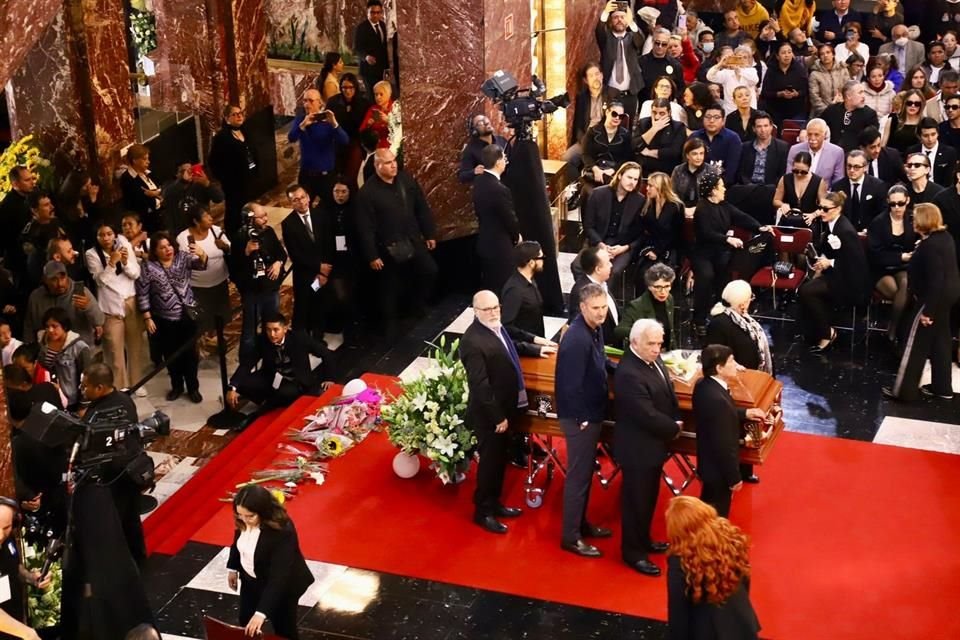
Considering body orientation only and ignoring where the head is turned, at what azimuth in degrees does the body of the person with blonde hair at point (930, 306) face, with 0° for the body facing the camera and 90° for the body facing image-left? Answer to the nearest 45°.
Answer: approximately 90°

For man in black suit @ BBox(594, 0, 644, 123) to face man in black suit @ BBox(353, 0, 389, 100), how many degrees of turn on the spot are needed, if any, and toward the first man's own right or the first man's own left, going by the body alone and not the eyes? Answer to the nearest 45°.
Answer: approximately 90° to the first man's own right

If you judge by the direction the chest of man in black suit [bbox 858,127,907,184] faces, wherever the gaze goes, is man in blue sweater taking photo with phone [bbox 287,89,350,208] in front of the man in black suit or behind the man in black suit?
in front

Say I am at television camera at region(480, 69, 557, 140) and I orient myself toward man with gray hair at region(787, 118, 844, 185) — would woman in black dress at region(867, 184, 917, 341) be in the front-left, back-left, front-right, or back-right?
front-right

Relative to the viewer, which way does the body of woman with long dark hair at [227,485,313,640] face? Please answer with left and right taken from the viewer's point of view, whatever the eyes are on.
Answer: facing the viewer and to the left of the viewer

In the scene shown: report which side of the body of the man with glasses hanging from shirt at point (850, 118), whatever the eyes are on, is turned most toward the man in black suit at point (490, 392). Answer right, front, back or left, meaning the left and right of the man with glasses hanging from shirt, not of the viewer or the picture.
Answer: front

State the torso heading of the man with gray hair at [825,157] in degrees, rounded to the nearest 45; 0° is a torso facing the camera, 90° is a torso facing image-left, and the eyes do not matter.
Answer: approximately 45°

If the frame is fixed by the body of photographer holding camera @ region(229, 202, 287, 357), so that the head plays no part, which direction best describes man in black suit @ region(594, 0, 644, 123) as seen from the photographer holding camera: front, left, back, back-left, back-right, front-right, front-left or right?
left

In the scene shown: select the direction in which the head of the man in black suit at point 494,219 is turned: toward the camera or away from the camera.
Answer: away from the camera

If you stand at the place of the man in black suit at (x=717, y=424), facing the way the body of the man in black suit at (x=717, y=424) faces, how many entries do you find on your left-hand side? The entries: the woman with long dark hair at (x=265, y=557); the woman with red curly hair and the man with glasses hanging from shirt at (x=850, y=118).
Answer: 1

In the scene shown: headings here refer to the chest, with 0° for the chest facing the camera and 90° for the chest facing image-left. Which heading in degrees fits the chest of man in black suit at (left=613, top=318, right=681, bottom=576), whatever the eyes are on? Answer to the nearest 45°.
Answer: approximately 315°

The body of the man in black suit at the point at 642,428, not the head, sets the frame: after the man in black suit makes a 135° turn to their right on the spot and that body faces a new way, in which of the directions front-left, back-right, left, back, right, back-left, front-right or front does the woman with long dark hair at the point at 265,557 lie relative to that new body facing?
front-left

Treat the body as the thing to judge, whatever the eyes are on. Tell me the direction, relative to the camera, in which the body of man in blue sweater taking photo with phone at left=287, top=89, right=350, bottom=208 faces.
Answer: toward the camera

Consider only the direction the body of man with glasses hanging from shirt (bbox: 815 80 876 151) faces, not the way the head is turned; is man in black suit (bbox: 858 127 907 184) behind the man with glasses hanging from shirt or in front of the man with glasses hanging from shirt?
in front

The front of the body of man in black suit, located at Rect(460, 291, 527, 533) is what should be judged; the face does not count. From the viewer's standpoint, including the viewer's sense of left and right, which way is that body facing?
facing the viewer and to the right of the viewer

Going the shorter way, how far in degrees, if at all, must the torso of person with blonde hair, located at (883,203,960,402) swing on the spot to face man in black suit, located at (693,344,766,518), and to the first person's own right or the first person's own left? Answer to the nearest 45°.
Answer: approximately 90° to the first person's own left

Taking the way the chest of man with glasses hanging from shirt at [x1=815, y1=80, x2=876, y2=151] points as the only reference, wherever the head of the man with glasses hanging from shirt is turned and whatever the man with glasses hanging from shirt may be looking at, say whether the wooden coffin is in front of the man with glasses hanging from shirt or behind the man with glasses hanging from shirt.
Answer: in front

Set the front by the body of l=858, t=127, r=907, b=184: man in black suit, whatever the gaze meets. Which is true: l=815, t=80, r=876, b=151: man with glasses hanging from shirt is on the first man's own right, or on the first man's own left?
on the first man's own right
